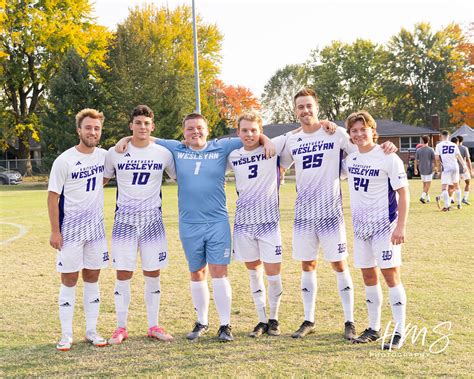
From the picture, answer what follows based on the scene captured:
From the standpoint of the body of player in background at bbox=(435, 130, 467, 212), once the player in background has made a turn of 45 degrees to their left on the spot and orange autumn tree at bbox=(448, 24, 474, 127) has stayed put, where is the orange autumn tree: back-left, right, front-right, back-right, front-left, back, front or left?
front-right

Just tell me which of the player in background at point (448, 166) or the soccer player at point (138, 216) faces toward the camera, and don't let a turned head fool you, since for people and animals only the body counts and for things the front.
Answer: the soccer player

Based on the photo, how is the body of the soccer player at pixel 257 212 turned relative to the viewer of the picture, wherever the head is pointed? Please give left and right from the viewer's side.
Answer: facing the viewer

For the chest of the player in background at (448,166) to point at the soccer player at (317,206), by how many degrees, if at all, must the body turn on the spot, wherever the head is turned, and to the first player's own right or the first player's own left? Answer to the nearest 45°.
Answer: approximately 180°

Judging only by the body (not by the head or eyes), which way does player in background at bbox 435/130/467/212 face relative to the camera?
away from the camera

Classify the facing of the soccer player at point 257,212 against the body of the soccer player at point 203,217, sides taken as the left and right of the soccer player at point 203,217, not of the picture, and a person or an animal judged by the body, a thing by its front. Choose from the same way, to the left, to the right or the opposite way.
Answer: the same way

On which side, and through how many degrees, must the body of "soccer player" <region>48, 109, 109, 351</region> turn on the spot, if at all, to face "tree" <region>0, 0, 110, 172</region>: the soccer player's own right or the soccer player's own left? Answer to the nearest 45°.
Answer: approximately 135° to the soccer player's own left

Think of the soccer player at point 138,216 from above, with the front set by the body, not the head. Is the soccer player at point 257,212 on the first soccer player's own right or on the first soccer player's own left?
on the first soccer player's own left

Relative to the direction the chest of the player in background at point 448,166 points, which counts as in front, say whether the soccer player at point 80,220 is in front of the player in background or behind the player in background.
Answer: behind

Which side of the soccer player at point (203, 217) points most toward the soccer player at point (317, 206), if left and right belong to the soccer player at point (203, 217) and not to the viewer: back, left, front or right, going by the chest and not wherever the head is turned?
left

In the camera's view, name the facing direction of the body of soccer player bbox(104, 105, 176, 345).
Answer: toward the camera

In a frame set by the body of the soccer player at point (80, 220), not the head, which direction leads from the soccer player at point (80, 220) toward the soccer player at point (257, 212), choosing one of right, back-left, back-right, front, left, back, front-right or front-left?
front-left

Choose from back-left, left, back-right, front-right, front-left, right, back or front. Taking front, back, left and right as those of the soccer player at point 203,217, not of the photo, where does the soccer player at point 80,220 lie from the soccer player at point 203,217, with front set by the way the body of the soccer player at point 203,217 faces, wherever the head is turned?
right

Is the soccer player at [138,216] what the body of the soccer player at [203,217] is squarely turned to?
no

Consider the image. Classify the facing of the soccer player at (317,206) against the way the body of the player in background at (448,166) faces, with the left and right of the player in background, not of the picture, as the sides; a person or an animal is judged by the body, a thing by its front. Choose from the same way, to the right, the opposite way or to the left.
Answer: the opposite way

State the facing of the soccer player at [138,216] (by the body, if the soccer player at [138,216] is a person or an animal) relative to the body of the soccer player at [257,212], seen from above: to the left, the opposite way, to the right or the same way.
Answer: the same way

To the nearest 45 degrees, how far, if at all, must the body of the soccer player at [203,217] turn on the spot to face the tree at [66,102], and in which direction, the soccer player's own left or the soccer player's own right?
approximately 180°
